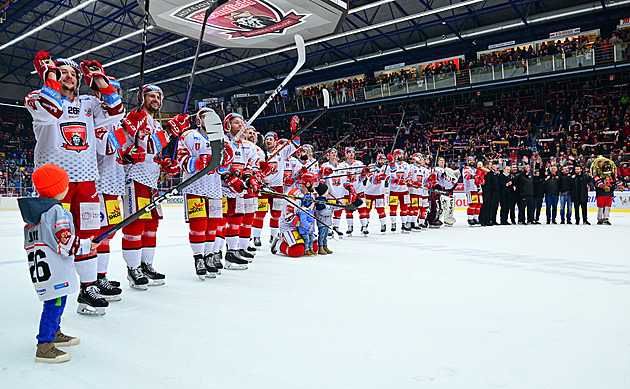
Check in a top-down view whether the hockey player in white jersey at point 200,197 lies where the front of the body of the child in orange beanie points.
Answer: yes

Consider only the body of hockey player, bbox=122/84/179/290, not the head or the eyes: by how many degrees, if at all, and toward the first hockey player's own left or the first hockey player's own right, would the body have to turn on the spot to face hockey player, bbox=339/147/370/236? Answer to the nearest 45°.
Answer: approximately 90° to the first hockey player's own left

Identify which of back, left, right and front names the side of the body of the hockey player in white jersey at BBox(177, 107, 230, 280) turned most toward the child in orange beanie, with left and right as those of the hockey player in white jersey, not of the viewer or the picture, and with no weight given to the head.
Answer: right

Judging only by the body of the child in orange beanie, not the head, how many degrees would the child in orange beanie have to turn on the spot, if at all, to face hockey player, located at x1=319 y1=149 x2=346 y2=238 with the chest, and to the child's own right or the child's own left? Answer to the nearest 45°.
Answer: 0° — they already face them

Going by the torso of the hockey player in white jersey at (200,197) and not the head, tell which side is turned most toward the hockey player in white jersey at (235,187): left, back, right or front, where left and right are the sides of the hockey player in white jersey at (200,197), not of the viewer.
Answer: left

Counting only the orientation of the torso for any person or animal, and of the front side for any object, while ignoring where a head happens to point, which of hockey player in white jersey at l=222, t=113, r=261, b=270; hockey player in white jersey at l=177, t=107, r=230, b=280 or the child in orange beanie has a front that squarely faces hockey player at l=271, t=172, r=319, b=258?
the child in orange beanie

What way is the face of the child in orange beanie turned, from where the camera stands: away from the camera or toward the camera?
away from the camera

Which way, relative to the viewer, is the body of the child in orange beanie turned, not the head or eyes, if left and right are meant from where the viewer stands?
facing away from the viewer and to the right of the viewer
